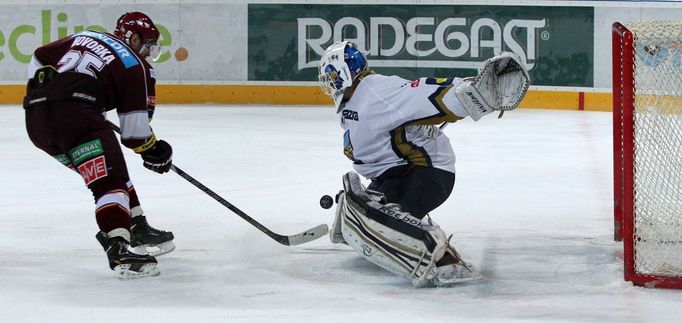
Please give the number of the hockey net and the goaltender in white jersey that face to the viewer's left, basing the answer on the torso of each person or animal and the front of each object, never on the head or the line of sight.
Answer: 2

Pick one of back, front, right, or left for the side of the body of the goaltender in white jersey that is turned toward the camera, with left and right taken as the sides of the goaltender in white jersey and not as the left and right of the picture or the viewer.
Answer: left

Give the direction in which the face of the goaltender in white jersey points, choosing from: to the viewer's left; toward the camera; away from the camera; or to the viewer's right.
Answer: to the viewer's left

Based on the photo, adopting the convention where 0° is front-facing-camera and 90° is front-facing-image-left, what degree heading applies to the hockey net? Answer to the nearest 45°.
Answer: approximately 90°

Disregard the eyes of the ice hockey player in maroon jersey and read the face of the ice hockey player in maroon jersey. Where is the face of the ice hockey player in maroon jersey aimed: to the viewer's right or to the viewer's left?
to the viewer's right
